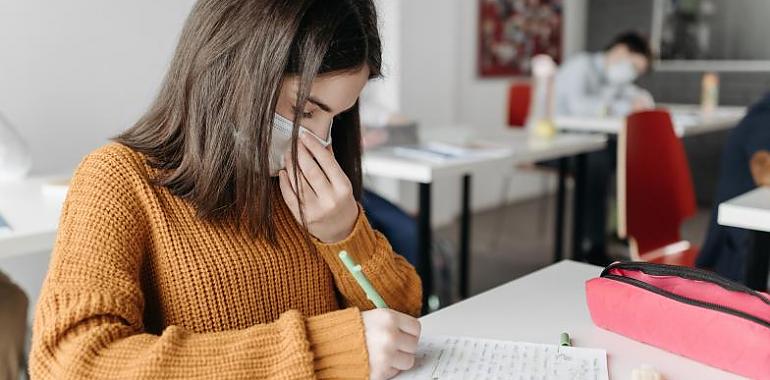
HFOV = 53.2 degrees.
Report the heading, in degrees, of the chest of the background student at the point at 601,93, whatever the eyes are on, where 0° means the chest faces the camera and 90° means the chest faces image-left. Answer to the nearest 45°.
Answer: approximately 315°

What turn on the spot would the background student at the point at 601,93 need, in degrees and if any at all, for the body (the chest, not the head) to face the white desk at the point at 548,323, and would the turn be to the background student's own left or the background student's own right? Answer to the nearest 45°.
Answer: approximately 45° to the background student's own right

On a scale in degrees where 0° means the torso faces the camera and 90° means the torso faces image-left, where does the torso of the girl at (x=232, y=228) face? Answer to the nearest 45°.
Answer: approximately 315°

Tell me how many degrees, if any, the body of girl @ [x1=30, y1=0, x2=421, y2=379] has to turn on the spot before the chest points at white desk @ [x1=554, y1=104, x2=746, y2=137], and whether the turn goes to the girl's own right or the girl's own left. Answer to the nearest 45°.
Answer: approximately 90° to the girl's own left

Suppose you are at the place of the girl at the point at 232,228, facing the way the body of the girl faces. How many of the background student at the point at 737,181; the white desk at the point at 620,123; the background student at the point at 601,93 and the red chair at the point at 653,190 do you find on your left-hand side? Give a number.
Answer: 4

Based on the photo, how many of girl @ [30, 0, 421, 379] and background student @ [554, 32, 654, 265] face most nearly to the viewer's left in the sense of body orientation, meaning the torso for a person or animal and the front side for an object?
0

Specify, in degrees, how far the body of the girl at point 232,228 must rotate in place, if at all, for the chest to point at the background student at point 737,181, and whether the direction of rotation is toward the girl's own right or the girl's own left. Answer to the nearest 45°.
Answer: approximately 90° to the girl's own left
